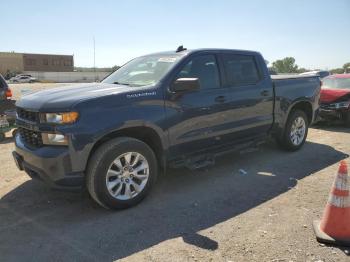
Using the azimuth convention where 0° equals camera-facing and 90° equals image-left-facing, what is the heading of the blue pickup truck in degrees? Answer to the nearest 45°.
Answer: approximately 45°

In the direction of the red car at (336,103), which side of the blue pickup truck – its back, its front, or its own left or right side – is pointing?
back

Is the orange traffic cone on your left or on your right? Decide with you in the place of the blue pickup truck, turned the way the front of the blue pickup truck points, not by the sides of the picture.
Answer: on your left
